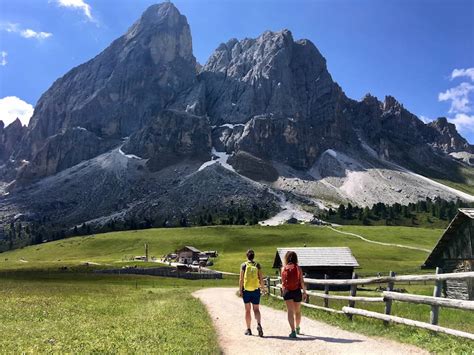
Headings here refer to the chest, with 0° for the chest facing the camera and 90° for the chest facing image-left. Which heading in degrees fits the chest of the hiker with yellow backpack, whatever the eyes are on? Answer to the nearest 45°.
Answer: approximately 180°

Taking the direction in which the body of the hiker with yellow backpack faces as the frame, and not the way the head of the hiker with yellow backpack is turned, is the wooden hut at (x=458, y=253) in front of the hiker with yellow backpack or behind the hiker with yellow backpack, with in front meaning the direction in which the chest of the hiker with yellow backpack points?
in front
